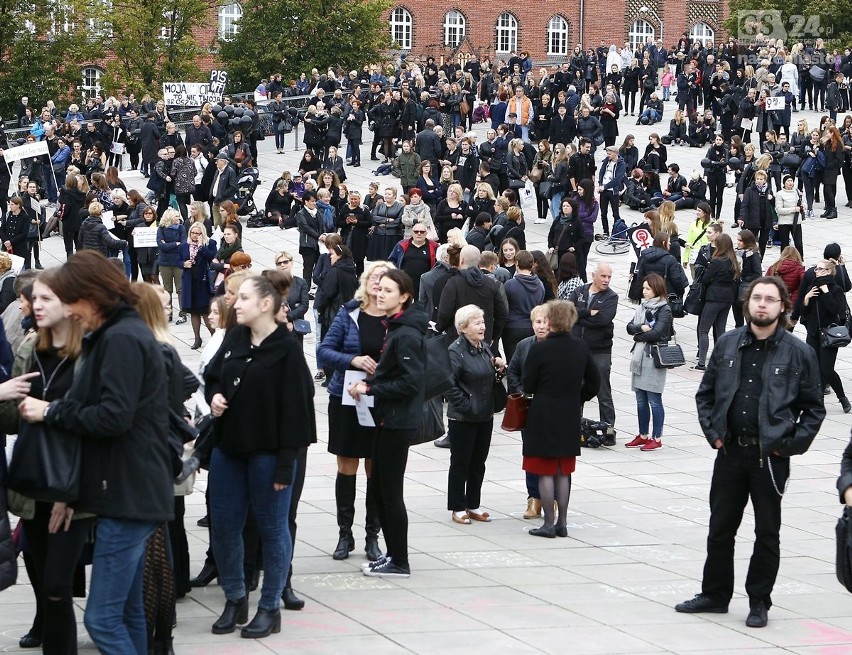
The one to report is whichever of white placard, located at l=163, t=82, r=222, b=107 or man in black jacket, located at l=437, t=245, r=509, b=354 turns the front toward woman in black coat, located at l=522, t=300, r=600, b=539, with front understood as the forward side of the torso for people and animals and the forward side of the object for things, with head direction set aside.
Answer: the white placard

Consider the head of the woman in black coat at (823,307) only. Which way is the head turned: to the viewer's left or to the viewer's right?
to the viewer's left

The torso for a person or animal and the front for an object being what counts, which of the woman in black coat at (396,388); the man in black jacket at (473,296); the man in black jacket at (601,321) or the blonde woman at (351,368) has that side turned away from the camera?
the man in black jacket at (473,296)

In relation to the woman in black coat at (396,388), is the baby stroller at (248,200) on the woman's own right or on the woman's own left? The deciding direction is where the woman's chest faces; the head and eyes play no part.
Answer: on the woman's own right

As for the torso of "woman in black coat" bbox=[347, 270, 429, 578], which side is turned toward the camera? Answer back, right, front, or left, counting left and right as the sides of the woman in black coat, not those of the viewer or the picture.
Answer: left

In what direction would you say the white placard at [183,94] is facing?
toward the camera

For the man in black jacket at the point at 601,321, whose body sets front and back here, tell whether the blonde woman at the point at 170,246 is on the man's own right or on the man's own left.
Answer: on the man's own right

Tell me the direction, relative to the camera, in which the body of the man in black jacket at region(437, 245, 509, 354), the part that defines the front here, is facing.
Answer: away from the camera
